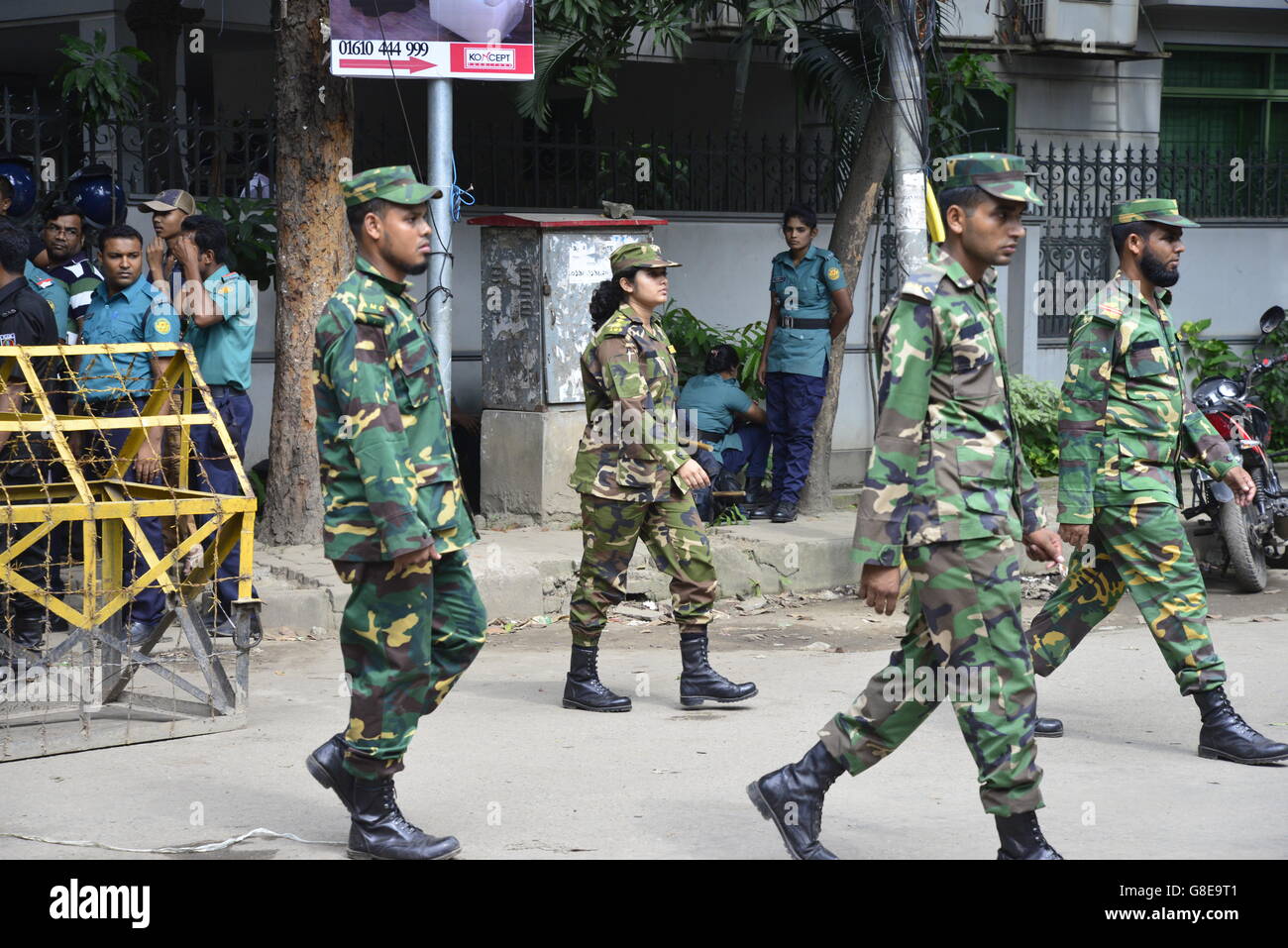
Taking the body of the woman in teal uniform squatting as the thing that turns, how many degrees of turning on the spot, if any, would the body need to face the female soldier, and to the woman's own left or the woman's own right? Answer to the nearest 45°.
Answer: approximately 135° to the woman's own right

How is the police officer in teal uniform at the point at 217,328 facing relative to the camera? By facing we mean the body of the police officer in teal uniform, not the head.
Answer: to the viewer's left

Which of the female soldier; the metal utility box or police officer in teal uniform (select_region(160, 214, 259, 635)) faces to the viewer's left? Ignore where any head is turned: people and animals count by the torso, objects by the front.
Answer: the police officer in teal uniform

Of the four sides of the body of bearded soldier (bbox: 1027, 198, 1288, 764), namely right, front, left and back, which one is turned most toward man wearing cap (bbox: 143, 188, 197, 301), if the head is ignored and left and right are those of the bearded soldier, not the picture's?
back

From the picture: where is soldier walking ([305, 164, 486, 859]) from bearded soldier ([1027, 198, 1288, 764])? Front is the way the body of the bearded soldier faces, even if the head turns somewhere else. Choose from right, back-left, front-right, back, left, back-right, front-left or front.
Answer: back-right

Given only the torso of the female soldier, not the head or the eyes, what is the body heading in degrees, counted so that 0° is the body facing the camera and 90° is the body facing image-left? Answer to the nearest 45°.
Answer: approximately 270°

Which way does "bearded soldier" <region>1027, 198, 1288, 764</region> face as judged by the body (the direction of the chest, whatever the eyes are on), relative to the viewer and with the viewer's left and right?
facing to the right of the viewer
